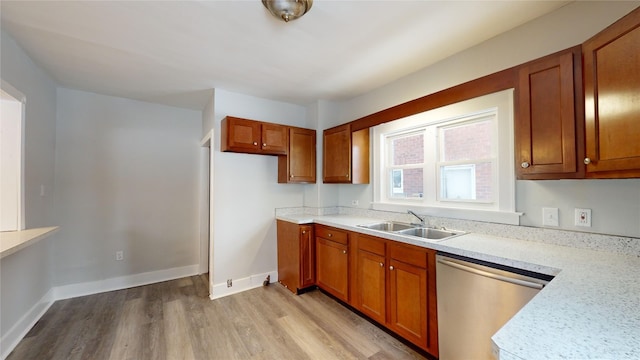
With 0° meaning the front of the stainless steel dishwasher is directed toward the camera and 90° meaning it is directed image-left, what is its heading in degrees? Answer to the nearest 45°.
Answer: approximately 45°

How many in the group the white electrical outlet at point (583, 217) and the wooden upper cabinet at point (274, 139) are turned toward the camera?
2

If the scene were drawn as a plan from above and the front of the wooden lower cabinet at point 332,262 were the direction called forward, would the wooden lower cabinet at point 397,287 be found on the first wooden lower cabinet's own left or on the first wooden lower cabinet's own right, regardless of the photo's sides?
on the first wooden lower cabinet's own left

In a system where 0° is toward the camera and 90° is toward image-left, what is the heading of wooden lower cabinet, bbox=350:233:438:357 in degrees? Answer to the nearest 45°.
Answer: approximately 45°

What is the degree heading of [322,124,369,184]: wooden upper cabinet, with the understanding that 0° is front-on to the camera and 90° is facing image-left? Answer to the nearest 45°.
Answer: approximately 45°

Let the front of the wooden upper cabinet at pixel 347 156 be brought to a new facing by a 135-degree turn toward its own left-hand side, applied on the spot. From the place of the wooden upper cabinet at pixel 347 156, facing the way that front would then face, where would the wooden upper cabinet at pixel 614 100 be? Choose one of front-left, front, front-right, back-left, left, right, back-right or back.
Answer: front-right

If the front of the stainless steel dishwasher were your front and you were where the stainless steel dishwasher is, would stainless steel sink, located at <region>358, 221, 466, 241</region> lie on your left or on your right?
on your right

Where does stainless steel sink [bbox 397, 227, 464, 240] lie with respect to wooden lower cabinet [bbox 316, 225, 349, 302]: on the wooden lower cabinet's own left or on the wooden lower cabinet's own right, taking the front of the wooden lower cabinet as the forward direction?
on the wooden lower cabinet's own left
